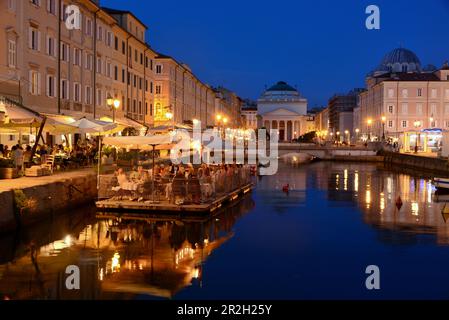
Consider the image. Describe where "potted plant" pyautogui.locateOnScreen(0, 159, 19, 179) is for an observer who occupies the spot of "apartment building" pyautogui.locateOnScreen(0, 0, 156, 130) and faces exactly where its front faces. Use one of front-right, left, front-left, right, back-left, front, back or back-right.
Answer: front-right

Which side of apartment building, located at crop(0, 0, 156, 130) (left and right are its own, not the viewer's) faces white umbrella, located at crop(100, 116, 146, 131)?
front

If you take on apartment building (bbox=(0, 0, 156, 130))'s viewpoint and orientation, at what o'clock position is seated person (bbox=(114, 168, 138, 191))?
The seated person is roughly at 1 o'clock from the apartment building.

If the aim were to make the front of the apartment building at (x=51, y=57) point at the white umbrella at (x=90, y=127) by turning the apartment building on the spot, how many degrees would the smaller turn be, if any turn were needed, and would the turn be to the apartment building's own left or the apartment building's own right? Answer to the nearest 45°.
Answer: approximately 45° to the apartment building's own right

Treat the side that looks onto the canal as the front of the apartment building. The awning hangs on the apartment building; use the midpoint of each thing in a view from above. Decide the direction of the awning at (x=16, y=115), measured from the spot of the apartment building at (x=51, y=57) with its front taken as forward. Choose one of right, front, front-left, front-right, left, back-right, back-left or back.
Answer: front-right

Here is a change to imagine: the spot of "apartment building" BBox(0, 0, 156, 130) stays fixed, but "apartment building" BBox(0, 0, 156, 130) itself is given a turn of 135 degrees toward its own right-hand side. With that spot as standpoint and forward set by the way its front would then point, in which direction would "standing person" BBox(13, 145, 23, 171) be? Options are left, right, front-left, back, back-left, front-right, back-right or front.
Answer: left

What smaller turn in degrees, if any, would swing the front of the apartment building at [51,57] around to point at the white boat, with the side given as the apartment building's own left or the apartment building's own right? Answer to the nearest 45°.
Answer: approximately 45° to the apartment building's own left

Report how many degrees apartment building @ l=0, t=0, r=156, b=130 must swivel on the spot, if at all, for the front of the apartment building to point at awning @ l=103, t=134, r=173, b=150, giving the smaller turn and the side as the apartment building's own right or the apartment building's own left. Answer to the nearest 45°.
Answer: approximately 45° to the apartment building's own right

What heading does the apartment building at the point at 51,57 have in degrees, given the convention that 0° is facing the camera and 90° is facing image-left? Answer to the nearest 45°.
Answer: approximately 315°
